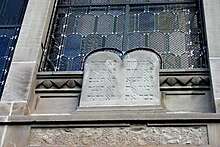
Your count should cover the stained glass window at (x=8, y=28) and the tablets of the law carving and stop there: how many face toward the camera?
2

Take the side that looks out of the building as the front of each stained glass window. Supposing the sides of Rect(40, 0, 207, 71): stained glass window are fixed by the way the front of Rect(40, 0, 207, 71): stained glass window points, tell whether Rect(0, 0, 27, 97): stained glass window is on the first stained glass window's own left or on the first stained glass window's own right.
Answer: on the first stained glass window's own right

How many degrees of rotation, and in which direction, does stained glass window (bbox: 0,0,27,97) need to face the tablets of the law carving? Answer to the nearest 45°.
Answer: approximately 45° to its left

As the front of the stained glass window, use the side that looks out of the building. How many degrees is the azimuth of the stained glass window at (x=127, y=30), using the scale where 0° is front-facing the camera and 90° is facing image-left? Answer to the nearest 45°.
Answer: approximately 0°

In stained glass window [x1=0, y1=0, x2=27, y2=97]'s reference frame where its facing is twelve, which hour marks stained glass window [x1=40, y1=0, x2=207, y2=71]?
stained glass window [x1=40, y1=0, x2=207, y2=71] is roughly at 10 o'clock from stained glass window [x1=0, y1=0, x2=27, y2=97].

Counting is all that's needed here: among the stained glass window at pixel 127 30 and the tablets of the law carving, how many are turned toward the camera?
2

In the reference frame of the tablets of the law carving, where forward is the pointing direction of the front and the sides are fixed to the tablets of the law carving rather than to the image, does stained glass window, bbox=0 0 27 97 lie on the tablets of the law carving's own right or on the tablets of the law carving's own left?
on the tablets of the law carving's own right

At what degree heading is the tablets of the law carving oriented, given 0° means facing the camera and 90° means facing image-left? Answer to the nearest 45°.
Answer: approximately 0°
